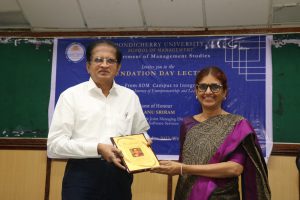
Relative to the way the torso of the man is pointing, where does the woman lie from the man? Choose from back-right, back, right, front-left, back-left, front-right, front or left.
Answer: left

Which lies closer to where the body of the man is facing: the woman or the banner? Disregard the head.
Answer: the woman

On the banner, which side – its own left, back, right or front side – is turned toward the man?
front

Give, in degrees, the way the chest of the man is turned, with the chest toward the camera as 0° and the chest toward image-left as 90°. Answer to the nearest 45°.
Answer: approximately 0°

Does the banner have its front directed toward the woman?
yes

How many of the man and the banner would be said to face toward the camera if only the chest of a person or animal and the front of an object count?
2
